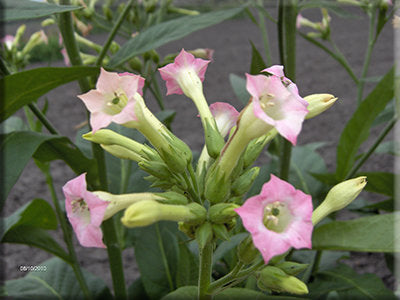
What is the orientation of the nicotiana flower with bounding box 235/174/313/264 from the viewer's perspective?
toward the camera
